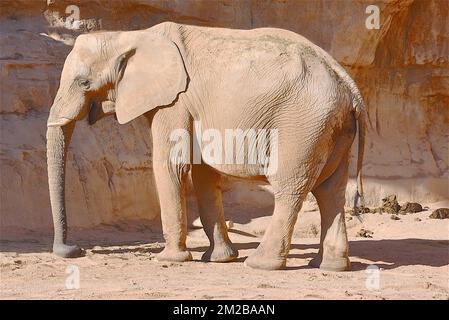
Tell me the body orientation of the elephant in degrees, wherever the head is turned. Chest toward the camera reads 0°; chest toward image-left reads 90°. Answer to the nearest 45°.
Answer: approximately 90°

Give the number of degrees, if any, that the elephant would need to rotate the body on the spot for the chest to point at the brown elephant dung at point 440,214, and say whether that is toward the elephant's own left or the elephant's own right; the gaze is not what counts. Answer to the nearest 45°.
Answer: approximately 135° to the elephant's own right

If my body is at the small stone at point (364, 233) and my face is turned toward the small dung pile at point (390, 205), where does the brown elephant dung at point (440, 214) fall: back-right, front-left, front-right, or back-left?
front-right

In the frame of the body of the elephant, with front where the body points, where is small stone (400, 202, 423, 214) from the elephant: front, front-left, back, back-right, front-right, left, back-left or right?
back-right

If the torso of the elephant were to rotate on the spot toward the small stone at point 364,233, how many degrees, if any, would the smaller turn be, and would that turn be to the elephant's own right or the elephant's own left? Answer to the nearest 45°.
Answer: approximately 135° to the elephant's own right
